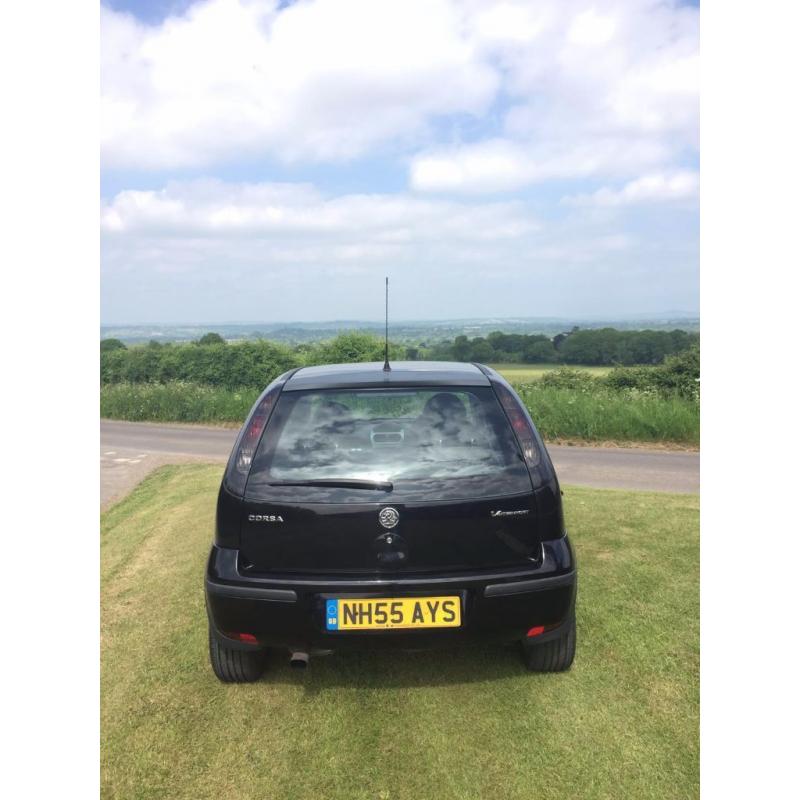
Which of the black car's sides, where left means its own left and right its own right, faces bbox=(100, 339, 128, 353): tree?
front

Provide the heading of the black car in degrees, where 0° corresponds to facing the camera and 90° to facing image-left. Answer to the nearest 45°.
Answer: approximately 180°

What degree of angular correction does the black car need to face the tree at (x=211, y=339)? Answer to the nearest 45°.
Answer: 0° — it already faces it

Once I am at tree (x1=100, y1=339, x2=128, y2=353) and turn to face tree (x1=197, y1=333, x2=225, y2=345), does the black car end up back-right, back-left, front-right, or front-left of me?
front-right
